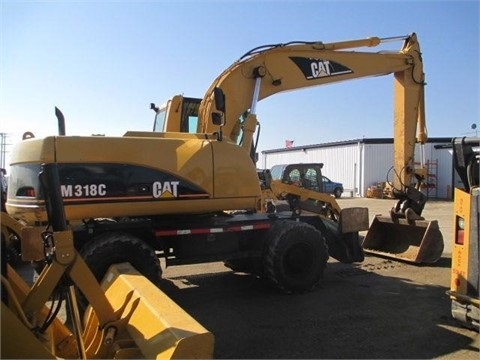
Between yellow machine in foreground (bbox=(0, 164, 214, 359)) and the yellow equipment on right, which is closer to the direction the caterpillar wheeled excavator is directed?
the yellow equipment on right

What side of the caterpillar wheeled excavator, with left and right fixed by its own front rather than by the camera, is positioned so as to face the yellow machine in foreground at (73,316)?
right

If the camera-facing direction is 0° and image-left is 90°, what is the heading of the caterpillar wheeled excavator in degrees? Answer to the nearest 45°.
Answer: approximately 270°

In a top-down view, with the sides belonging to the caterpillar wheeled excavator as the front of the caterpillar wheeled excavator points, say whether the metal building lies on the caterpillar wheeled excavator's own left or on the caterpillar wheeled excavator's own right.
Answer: on the caterpillar wheeled excavator's own left

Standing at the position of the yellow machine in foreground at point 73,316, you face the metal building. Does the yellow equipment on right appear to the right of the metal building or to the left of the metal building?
right

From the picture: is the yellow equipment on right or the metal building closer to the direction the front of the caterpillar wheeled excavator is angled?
the yellow equipment on right

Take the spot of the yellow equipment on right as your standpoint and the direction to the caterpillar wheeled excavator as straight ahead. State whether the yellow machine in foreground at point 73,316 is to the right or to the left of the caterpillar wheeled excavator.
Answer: left

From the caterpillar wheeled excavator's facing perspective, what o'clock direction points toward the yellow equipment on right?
The yellow equipment on right is roughly at 1 o'clock from the caterpillar wheeled excavator.
